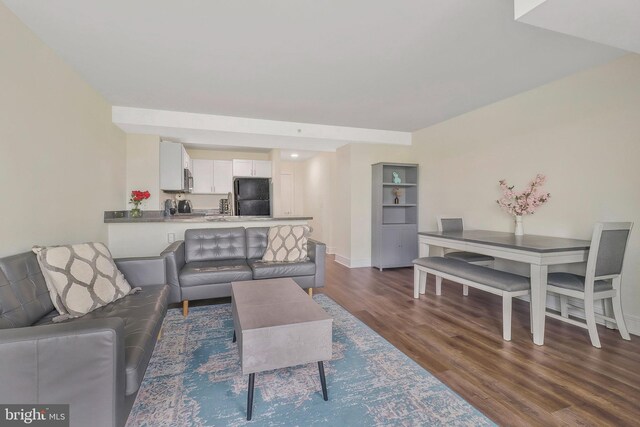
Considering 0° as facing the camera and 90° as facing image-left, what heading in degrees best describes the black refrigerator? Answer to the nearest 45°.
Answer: approximately 0°

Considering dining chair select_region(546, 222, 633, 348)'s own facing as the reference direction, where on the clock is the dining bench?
The dining bench is roughly at 10 o'clock from the dining chair.

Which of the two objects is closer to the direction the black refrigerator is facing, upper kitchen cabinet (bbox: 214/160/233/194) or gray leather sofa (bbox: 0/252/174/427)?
the gray leather sofa

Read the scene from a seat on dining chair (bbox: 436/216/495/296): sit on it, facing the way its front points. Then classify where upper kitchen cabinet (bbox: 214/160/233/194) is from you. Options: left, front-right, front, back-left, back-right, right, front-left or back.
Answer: back-right

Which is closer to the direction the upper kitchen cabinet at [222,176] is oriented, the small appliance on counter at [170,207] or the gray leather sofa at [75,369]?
the gray leather sofa

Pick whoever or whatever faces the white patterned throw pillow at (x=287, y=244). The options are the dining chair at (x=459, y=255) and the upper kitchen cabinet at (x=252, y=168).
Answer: the upper kitchen cabinet

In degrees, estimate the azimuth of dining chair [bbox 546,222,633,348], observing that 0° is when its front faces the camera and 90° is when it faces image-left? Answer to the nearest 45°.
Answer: approximately 135°
